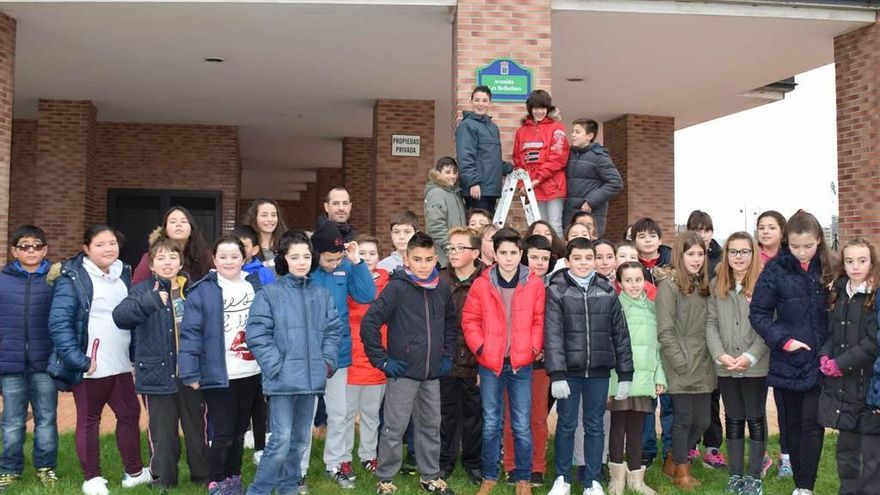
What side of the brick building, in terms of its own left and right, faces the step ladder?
front

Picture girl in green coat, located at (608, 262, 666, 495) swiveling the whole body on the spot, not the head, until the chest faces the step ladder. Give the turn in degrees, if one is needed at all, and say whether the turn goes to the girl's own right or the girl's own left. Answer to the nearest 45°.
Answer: approximately 135° to the girl's own right

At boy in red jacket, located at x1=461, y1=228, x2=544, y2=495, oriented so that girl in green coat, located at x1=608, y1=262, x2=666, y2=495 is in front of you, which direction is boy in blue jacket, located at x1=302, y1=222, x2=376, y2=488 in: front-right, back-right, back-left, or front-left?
back-left

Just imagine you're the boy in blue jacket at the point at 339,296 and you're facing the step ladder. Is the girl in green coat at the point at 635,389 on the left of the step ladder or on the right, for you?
right

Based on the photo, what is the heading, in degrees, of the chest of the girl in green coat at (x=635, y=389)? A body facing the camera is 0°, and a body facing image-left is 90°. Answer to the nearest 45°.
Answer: approximately 0°
